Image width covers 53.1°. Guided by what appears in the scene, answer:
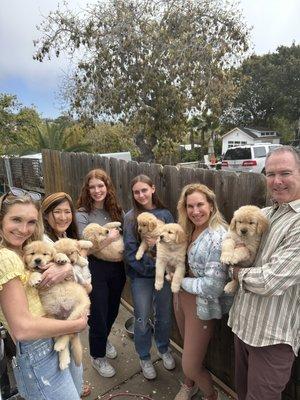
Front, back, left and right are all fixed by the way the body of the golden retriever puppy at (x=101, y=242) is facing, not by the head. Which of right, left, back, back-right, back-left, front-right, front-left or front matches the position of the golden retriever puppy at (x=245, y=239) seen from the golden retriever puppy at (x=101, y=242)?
back-left

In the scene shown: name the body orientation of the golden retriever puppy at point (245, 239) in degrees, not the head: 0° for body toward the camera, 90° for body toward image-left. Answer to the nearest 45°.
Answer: approximately 45°

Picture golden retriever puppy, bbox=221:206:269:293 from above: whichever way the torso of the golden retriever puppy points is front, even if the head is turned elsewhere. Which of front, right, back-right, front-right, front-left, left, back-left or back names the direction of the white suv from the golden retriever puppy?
back-right

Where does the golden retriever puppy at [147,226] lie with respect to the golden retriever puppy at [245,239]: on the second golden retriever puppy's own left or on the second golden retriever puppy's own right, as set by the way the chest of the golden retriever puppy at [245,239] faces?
on the second golden retriever puppy's own right

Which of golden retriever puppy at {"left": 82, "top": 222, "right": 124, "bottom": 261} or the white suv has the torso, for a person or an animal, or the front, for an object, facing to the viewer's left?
the golden retriever puppy

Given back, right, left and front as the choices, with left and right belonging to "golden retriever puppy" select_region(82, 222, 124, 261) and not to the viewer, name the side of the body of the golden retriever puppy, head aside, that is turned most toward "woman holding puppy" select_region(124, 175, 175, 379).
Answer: back

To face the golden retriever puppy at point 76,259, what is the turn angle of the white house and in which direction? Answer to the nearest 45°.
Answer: approximately 45° to its left

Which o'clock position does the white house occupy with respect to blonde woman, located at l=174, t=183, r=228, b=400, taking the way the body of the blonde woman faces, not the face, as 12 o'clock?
The white house is roughly at 5 o'clock from the blonde woman.

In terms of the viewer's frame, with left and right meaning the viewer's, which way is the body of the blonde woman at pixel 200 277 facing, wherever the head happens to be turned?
facing the viewer and to the left of the viewer

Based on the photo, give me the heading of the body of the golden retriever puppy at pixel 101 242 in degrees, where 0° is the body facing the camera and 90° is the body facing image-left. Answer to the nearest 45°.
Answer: approximately 90°
